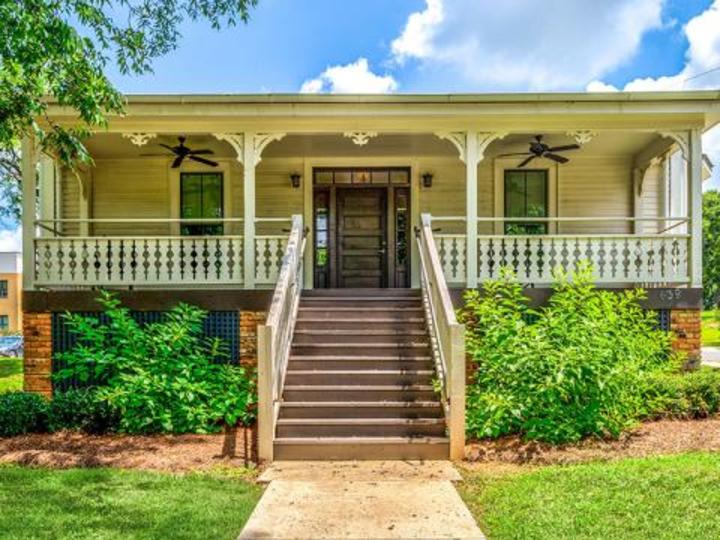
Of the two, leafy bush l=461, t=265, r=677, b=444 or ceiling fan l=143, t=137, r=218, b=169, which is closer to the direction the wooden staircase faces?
the leafy bush

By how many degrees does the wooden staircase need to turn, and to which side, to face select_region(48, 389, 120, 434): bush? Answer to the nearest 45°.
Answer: approximately 90° to its right

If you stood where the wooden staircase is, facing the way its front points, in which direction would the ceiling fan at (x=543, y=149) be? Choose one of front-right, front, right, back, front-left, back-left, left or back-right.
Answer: back-left

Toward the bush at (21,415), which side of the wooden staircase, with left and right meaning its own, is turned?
right

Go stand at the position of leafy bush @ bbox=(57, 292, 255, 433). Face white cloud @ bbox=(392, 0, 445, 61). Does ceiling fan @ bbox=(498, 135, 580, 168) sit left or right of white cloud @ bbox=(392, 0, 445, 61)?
right

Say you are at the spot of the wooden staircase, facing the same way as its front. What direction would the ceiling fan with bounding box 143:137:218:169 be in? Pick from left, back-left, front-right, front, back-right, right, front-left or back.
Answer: back-right

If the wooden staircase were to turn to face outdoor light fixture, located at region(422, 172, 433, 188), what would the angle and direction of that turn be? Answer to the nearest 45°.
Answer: approximately 180°

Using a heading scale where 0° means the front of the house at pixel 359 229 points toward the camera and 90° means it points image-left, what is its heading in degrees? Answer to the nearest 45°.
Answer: approximately 0°

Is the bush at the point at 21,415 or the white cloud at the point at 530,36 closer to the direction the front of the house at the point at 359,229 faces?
the bush
